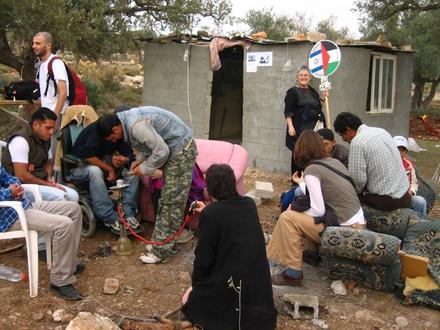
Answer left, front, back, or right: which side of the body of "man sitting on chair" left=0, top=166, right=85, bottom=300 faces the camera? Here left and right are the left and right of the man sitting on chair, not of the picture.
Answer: right

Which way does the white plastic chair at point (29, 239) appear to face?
to the viewer's right

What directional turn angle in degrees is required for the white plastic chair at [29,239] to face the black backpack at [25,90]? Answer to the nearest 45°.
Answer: approximately 90° to its left

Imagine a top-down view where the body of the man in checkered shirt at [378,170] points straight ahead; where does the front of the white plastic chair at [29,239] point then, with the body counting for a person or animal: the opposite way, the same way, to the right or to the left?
to the right

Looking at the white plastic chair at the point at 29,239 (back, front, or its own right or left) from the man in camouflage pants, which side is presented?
front

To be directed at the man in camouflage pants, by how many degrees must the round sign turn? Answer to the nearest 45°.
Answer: approximately 45° to its right

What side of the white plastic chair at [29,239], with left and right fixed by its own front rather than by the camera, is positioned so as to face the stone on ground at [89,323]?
right

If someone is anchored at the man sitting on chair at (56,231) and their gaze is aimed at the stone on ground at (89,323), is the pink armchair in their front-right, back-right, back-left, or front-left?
back-left

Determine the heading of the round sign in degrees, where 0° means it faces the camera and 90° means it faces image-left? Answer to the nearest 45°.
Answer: approximately 0°

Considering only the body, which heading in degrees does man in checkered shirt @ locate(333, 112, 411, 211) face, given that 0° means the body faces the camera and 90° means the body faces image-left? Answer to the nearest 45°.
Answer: approximately 135°
